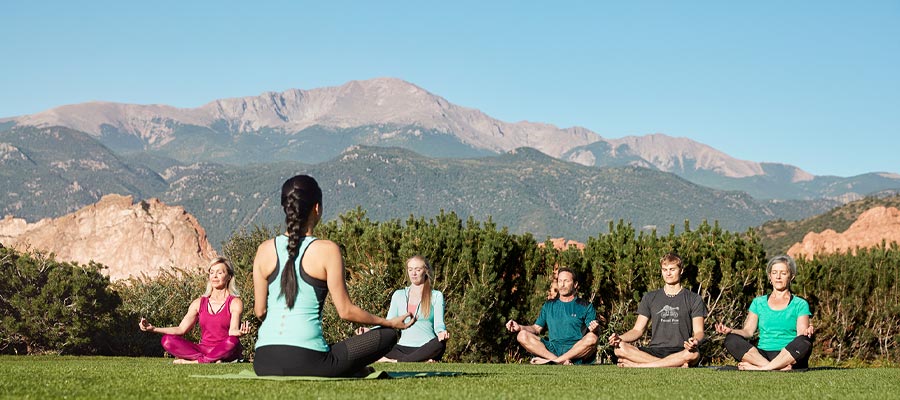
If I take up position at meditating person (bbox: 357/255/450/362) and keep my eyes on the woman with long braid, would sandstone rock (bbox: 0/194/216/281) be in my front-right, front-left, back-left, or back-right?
back-right

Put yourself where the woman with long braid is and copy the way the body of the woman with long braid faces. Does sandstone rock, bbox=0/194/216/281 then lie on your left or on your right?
on your left

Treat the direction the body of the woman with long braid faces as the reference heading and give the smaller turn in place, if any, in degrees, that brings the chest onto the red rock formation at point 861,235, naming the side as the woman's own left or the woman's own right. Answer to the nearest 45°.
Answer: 0° — they already face it

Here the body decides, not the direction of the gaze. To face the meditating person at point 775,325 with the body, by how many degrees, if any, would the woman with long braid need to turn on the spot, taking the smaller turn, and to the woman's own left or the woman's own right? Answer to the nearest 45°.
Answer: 0° — they already face them

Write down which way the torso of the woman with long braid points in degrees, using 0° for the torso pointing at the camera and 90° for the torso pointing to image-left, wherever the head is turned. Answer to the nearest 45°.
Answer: approximately 225°

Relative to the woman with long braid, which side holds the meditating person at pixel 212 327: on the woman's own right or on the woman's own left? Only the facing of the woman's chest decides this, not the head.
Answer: on the woman's own left

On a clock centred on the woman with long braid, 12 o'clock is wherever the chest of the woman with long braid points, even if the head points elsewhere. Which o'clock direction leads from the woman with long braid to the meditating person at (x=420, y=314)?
The meditating person is roughly at 11 o'clock from the woman with long braid.
